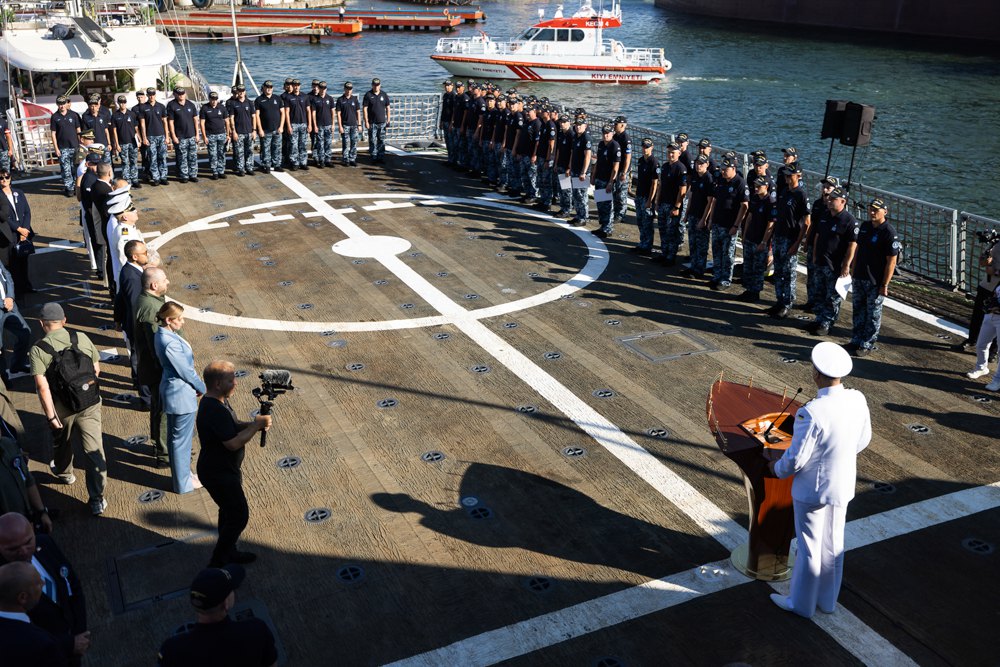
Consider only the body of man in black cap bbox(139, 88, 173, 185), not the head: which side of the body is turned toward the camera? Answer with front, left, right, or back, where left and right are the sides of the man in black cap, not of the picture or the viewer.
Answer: front

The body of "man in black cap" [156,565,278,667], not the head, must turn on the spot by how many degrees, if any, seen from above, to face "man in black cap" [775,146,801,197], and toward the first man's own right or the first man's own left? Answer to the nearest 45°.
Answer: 0° — they already face them

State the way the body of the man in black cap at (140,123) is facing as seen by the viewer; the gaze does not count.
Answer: toward the camera

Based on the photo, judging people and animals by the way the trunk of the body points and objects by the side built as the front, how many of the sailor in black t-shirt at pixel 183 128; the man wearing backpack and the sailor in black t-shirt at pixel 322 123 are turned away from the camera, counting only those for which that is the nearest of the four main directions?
1

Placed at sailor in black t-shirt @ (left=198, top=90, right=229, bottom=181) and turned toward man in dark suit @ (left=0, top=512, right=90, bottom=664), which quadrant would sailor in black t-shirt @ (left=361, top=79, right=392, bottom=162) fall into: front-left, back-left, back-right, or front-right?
back-left

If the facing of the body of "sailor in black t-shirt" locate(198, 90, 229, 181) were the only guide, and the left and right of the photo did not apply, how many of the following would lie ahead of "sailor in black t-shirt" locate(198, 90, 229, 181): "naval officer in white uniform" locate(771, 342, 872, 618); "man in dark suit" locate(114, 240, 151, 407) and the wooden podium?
3

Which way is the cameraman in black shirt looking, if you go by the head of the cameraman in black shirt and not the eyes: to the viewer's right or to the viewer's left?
to the viewer's right

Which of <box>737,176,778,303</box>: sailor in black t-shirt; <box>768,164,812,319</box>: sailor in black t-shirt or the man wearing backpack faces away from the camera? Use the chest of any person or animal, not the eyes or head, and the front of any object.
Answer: the man wearing backpack

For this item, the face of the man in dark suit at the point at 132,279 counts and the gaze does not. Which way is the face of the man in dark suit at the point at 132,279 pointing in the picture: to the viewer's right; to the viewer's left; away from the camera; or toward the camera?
to the viewer's right

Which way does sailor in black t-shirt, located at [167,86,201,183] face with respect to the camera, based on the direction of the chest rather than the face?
toward the camera

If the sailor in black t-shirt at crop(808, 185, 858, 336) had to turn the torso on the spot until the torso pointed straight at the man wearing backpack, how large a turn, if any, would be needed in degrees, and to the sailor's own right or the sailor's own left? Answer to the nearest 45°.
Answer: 0° — they already face them

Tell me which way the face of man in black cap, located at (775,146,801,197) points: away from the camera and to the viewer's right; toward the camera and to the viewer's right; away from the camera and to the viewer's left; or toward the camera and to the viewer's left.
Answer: toward the camera and to the viewer's left

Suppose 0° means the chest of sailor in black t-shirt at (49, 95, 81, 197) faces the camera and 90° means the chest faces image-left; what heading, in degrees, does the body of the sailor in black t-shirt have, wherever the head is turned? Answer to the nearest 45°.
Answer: approximately 0°

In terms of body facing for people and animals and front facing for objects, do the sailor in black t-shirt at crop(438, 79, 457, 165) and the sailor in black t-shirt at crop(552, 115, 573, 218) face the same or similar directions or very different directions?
same or similar directions

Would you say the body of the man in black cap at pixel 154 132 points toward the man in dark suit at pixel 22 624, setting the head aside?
yes

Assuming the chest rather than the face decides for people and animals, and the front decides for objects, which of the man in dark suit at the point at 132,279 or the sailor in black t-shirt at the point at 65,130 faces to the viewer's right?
the man in dark suit

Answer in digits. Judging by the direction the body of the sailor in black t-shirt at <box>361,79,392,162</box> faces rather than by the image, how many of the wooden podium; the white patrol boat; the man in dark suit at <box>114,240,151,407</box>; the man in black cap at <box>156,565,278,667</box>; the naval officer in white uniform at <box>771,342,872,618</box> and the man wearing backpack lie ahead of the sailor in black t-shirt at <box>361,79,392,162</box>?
5

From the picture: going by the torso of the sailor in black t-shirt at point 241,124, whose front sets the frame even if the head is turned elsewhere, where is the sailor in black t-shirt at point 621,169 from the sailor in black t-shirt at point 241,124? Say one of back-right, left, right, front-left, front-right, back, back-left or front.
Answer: front-left

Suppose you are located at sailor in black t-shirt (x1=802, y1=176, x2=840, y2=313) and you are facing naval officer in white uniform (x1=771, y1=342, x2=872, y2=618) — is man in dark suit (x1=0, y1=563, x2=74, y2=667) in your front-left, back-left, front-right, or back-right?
front-right

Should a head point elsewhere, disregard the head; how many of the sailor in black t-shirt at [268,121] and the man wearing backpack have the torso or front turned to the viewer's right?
0

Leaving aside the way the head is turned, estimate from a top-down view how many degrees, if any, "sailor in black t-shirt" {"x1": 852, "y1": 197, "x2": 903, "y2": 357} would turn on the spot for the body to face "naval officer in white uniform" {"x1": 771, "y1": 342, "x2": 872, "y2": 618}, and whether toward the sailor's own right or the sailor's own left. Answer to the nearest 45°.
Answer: approximately 45° to the sailor's own left

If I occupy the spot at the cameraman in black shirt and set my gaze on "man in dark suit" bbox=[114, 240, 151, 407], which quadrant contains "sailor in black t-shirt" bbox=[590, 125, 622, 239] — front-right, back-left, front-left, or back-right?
front-right
